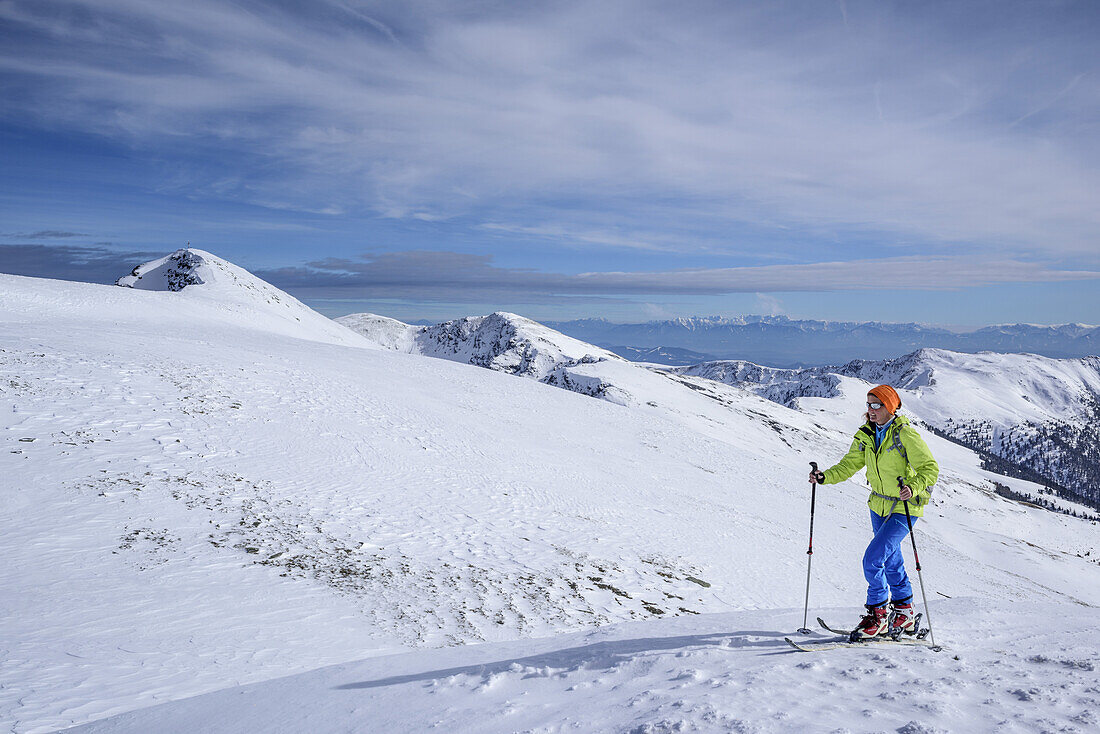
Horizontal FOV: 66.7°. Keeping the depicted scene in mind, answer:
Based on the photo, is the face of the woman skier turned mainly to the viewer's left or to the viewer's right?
to the viewer's left

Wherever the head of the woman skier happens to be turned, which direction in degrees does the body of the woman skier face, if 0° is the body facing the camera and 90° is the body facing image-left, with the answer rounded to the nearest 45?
approximately 45°
